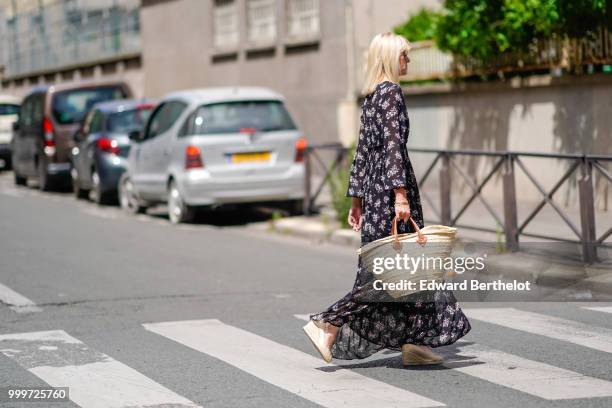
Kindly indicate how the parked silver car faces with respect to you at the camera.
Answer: facing away from the viewer and to the left of the viewer

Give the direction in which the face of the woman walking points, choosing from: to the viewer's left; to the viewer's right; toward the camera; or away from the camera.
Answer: to the viewer's right

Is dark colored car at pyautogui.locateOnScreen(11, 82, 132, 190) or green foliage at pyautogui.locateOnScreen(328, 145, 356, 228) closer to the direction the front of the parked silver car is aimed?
the dark colored car

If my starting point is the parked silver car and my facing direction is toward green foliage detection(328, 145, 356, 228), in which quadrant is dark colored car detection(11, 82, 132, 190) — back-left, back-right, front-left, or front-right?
back-left

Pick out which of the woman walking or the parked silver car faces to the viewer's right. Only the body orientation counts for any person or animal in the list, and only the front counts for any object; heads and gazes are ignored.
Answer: the woman walking

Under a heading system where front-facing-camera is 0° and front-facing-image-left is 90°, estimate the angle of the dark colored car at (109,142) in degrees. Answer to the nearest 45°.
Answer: approximately 135°

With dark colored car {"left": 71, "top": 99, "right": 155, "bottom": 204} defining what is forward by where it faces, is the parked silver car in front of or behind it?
behind

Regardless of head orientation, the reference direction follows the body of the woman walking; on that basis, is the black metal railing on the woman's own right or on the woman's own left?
on the woman's own left

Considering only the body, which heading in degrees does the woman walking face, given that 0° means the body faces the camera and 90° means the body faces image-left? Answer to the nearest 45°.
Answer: approximately 270°

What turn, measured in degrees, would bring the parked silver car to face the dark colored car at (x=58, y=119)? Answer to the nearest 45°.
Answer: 0° — it already faces it

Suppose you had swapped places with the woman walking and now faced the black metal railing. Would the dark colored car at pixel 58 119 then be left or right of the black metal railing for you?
left

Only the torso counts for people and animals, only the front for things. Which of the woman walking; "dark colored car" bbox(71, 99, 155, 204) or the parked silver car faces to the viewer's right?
the woman walking
